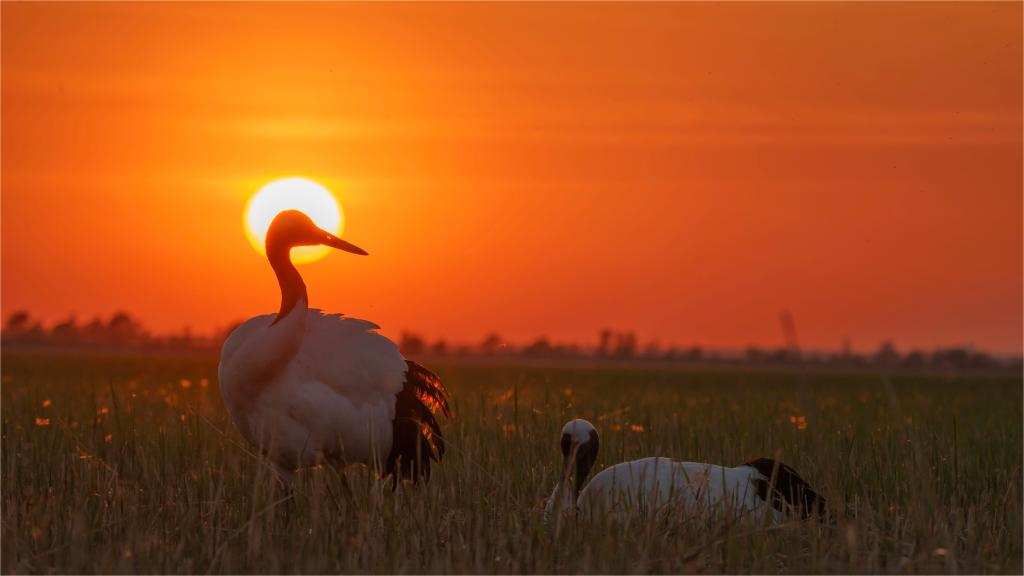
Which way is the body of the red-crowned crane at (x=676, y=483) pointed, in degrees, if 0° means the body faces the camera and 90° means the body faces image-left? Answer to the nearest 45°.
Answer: approximately 90°

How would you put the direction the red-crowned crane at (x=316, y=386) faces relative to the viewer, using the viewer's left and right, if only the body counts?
facing to the left of the viewer

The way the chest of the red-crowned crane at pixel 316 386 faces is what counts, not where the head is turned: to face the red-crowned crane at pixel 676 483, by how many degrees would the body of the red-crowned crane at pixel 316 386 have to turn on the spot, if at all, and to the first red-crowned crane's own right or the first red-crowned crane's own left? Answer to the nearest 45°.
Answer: approximately 135° to the first red-crowned crane's own left

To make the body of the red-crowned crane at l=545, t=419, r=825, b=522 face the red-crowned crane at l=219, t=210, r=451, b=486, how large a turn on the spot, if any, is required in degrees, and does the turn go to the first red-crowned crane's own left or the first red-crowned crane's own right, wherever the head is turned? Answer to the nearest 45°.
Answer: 0° — it already faces it

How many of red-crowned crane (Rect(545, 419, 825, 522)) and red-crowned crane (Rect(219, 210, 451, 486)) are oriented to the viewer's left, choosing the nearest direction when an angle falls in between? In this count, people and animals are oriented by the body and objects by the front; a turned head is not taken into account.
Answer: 2
